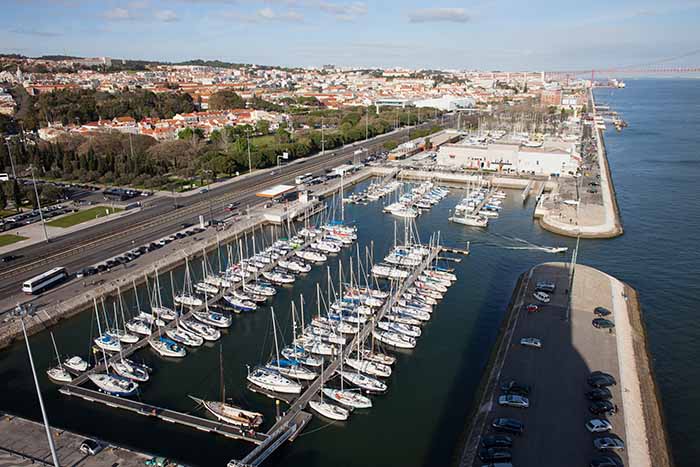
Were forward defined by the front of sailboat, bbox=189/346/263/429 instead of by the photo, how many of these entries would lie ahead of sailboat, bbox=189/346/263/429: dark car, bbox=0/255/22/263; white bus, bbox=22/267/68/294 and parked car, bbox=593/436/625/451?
2

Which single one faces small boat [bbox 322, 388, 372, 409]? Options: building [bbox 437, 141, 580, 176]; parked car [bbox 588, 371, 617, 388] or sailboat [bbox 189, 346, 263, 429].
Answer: the building

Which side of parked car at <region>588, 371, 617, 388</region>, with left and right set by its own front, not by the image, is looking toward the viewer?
right

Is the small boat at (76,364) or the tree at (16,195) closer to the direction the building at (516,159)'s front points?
the small boat

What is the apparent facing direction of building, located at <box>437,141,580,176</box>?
toward the camera

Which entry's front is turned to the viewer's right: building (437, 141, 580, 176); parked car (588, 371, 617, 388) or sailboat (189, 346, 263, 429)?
the parked car

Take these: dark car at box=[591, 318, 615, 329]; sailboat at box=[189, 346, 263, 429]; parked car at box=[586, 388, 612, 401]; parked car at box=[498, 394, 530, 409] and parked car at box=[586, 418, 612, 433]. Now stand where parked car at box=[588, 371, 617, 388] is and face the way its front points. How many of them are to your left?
1

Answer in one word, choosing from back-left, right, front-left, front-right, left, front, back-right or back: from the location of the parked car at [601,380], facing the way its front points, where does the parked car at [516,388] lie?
back-right

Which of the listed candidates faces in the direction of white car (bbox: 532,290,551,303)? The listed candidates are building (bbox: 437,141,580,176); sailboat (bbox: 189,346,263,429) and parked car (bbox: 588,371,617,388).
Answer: the building

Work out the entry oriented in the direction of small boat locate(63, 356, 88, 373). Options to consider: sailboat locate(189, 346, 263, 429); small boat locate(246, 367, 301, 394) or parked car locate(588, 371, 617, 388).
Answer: the sailboat

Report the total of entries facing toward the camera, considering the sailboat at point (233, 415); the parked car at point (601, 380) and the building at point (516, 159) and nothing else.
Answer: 1

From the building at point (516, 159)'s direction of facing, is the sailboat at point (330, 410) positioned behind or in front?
in front

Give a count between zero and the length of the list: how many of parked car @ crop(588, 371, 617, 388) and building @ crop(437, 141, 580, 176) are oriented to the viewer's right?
1

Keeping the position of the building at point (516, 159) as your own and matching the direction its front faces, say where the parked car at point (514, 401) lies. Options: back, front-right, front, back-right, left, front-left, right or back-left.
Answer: front

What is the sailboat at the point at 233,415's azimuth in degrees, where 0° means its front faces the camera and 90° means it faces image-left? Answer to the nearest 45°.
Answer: approximately 135°

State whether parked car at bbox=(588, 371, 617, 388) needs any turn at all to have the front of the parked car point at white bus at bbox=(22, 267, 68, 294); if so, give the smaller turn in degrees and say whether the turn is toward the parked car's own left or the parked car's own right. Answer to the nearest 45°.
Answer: approximately 180°
